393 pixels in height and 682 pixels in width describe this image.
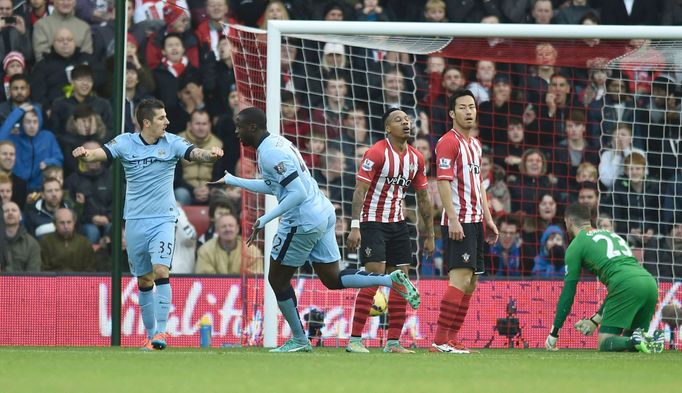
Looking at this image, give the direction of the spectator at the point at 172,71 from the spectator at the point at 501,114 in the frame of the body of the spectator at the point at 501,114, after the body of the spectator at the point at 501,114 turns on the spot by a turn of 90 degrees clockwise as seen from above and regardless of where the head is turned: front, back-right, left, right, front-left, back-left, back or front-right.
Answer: front

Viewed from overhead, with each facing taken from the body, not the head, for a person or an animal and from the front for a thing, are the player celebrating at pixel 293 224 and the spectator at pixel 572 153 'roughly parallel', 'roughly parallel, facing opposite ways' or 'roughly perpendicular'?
roughly perpendicular

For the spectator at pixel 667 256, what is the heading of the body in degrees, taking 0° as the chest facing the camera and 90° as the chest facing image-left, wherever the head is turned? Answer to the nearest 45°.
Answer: approximately 0°

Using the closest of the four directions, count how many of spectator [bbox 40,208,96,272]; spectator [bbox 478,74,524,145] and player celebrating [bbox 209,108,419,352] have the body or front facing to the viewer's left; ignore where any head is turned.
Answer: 1

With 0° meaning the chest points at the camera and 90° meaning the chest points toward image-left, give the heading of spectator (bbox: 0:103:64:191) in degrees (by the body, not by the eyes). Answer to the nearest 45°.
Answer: approximately 0°
